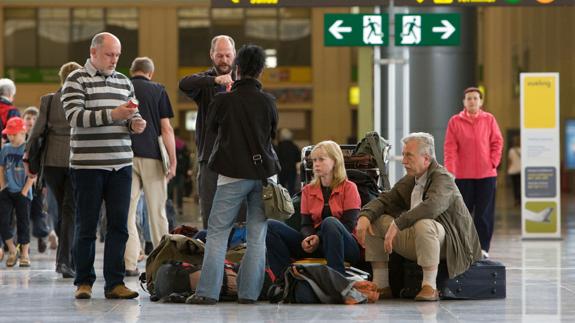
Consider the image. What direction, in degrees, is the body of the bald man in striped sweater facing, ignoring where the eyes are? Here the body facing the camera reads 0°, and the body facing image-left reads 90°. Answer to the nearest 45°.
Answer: approximately 315°

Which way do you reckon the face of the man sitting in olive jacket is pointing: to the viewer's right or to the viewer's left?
to the viewer's left

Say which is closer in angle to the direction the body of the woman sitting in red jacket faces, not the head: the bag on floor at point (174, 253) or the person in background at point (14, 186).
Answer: the bag on floor

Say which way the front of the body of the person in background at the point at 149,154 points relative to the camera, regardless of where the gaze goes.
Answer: away from the camera

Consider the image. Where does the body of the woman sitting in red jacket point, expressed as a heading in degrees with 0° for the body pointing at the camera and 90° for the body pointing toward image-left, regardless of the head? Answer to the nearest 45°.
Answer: approximately 45°

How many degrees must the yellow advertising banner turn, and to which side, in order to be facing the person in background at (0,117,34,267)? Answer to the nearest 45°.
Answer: approximately 45° to its right

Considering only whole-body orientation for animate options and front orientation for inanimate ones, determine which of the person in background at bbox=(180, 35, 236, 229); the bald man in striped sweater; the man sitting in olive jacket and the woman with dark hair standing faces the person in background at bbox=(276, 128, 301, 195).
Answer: the woman with dark hair standing

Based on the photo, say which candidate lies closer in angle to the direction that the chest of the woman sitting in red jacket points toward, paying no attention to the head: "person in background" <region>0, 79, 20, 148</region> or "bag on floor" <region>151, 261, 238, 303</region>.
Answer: the bag on floor

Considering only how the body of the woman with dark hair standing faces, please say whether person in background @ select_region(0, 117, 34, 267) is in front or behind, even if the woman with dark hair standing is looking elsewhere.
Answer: in front

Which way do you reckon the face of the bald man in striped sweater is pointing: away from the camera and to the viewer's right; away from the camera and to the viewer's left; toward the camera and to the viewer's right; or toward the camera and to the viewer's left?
toward the camera and to the viewer's right

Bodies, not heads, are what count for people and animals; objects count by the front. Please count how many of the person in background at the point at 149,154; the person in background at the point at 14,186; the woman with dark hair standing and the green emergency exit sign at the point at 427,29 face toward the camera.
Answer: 2

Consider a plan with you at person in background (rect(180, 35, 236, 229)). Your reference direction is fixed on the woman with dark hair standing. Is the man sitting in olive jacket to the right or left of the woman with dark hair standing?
left

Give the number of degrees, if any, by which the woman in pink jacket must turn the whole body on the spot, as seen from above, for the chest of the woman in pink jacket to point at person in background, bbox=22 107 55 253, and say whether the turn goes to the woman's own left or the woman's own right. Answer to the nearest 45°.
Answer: approximately 90° to the woman's own right

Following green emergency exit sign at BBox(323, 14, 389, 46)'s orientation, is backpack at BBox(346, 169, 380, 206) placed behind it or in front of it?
in front

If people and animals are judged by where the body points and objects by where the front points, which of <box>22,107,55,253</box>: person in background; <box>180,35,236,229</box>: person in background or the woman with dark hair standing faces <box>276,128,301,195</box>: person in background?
the woman with dark hair standing
